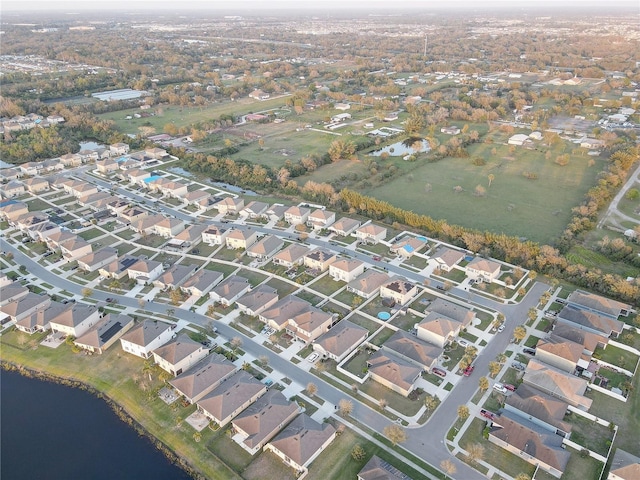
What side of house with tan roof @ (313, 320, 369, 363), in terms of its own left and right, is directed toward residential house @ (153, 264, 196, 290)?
right

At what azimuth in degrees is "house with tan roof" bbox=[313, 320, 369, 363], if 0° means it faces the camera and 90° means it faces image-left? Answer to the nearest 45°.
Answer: approximately 45°
